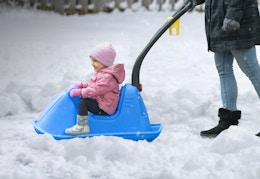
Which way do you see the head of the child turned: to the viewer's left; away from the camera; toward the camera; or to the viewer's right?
to the viewer's left

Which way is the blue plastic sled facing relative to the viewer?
to the viewer's left

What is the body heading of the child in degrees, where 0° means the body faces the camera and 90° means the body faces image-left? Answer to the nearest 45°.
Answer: approximately 90°
